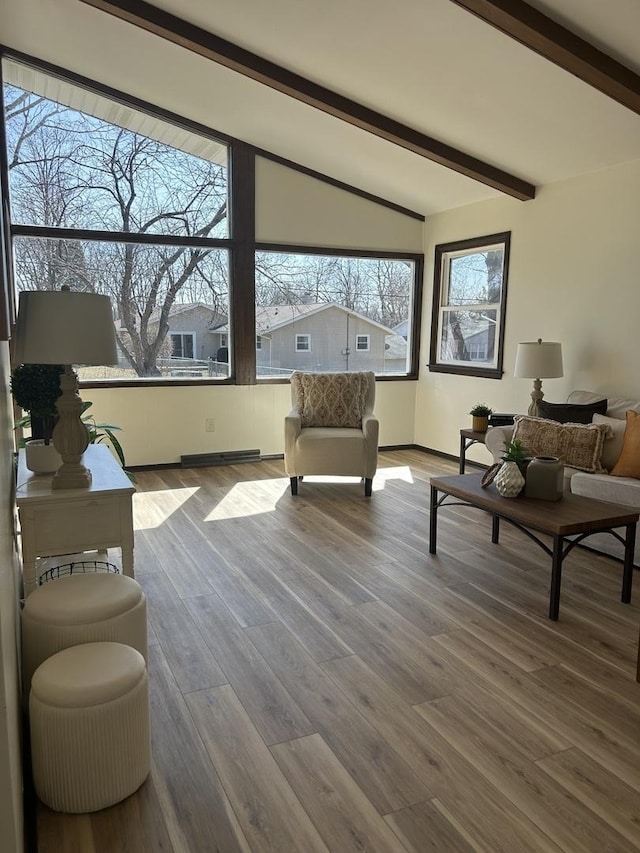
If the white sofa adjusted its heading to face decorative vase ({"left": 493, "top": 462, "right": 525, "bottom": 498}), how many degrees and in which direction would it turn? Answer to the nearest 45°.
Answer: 0° — it already faces it

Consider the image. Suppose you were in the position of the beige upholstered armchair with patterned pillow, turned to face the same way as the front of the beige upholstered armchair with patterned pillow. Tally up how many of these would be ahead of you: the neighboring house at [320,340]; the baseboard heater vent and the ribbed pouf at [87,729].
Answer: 1

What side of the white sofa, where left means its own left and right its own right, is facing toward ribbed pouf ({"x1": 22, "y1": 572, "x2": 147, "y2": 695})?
front

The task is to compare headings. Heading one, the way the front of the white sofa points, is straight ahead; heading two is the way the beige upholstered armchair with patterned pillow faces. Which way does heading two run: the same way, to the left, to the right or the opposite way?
to the left

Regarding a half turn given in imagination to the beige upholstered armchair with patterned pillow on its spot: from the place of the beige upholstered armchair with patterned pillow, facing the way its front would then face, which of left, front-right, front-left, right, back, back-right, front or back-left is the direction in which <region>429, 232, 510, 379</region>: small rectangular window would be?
front-right

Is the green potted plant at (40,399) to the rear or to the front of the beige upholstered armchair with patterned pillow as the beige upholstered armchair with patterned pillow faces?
to the front

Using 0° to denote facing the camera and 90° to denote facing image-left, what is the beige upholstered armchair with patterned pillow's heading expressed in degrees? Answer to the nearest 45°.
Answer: approximately 0°

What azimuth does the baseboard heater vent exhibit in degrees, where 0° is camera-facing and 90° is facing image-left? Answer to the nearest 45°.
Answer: approximately 0°

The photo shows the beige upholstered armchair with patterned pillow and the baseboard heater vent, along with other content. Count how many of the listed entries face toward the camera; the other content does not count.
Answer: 2

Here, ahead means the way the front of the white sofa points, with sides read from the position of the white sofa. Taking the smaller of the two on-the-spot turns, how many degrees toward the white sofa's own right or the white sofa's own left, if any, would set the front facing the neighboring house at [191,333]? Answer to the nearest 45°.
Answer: approximately 45° to the white sofa's own right

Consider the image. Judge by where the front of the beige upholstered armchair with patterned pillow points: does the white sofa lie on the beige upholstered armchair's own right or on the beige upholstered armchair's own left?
on the beige upholstered armchair's own left

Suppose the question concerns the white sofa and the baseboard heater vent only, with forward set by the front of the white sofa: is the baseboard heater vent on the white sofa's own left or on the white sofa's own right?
on the white sofa's own right
